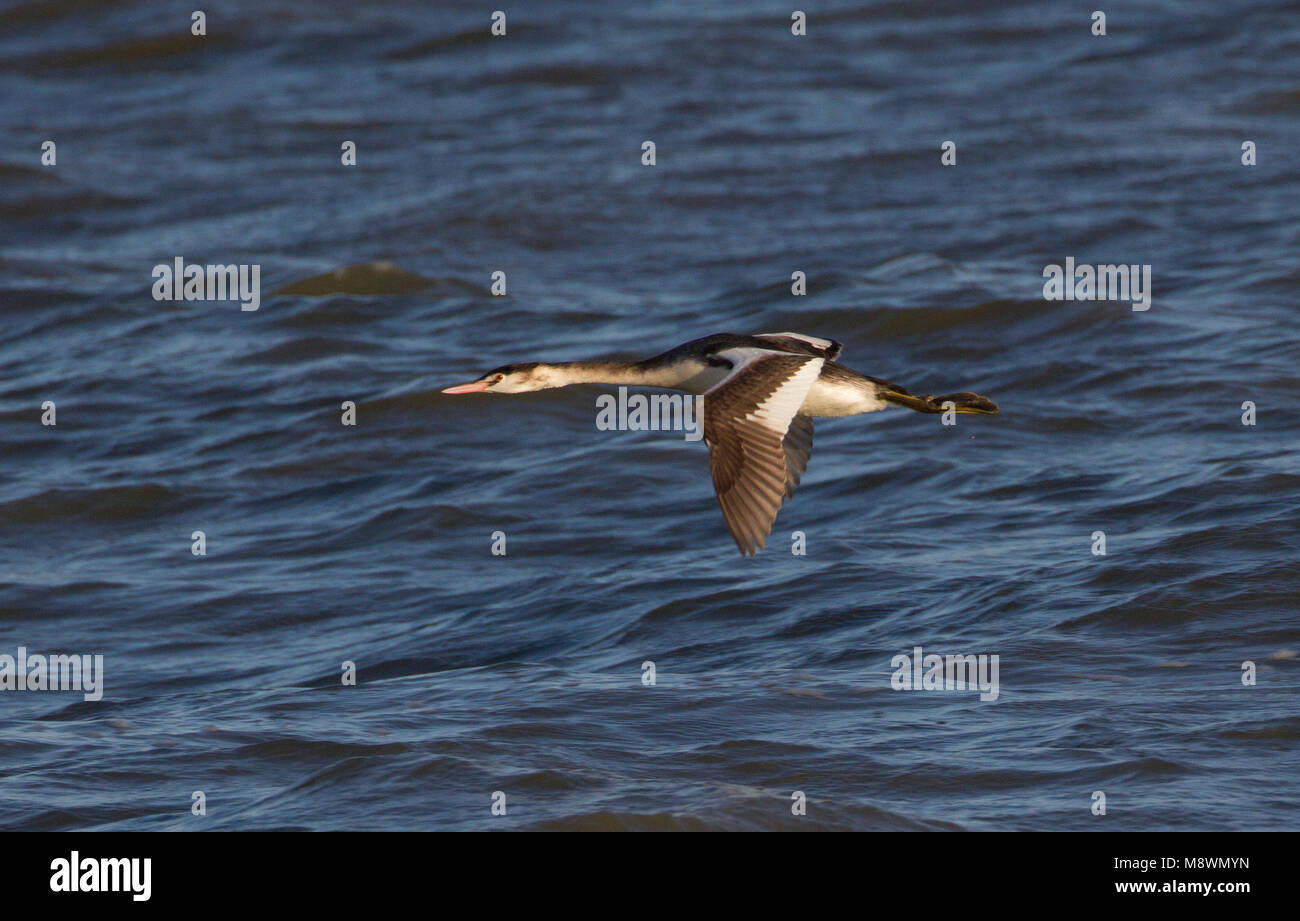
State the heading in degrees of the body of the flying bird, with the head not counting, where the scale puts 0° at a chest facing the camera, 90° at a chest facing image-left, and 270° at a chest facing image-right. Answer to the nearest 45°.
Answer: approximately 90°
